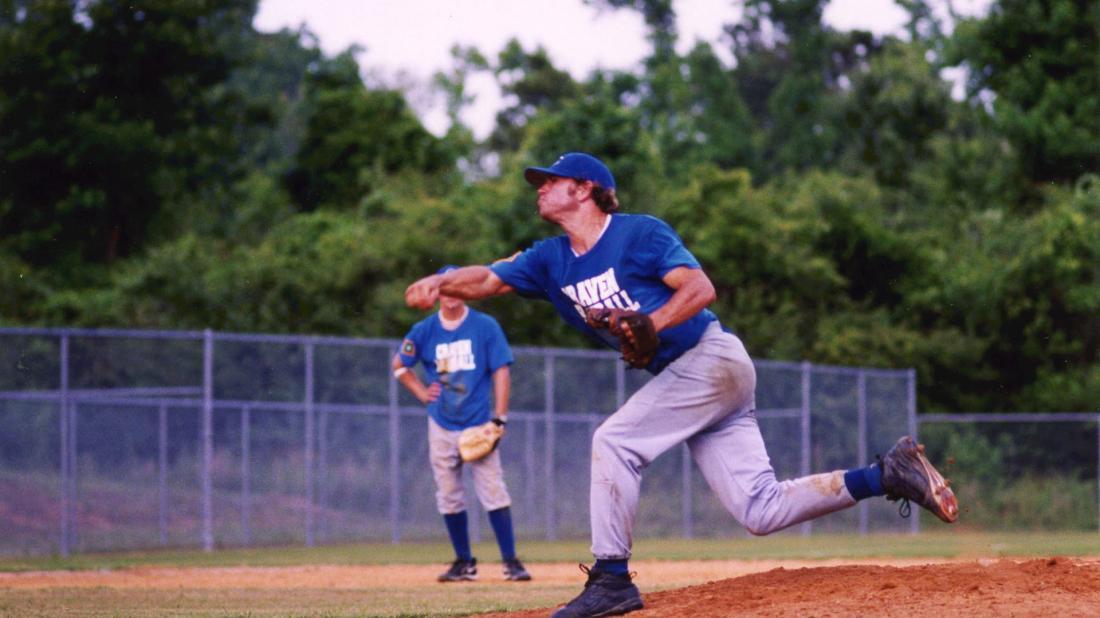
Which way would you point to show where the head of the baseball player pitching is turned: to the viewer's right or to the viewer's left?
to the viewer's left

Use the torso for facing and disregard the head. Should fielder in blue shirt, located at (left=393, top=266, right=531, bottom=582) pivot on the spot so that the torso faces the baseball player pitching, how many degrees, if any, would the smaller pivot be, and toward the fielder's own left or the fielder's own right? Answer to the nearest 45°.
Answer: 0° — they already face them

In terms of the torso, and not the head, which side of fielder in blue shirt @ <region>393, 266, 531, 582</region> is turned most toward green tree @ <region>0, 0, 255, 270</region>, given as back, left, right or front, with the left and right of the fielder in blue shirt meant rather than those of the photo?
back

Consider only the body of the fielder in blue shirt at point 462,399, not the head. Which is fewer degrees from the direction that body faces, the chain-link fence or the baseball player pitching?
the baseball player pitching

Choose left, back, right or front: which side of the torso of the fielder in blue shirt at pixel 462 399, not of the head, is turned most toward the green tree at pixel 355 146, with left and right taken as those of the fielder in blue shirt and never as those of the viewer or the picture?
back

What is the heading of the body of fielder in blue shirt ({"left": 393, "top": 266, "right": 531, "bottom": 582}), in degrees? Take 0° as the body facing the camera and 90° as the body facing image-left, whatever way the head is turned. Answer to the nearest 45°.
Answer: approximately 0°

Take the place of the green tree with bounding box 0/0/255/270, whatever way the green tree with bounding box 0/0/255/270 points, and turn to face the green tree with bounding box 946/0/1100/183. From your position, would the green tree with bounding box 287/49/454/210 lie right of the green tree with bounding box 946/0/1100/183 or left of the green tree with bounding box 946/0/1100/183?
left

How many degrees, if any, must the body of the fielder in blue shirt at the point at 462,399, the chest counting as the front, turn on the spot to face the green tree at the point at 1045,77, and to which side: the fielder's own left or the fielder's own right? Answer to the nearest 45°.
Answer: approximately 135° to the fielder's own left

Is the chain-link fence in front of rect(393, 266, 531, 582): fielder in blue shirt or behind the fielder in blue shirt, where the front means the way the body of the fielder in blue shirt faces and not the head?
behind
